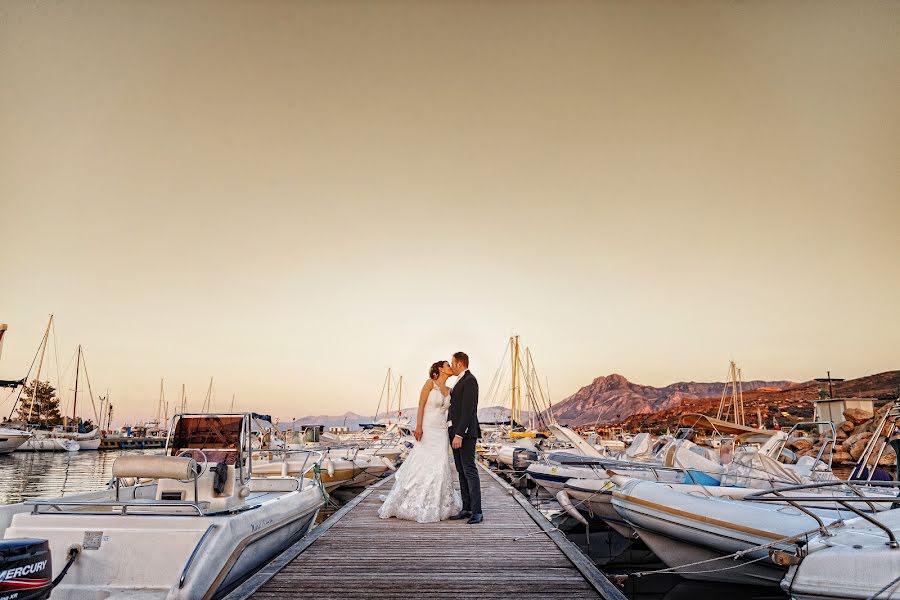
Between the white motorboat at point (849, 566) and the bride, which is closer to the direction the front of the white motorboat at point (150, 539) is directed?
the bride

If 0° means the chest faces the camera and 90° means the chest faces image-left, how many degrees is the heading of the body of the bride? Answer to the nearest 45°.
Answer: approximately 315°

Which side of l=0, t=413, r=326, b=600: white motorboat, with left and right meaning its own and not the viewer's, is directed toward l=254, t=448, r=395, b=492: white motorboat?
front

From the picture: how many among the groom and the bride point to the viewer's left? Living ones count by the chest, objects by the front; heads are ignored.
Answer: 1

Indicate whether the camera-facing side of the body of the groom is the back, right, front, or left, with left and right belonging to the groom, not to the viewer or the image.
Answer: left

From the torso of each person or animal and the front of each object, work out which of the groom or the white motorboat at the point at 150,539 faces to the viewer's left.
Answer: the groom

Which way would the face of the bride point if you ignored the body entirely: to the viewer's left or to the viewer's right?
to the viewer's right

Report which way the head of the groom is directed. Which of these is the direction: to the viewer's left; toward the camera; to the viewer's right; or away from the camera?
to the viewer's left

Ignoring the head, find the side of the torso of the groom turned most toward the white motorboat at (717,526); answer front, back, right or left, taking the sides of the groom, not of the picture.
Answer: back

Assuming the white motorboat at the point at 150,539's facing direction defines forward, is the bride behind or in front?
in front

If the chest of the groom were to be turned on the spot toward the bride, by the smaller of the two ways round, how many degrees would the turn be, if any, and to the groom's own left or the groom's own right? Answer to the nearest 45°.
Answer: approximately 45° to the groom's own right

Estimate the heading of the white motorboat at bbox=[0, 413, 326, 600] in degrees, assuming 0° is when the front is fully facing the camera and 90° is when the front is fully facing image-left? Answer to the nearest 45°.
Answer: approximately 225°

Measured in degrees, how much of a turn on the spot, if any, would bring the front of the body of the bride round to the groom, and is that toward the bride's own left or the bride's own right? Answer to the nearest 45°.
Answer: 0° — they already face them

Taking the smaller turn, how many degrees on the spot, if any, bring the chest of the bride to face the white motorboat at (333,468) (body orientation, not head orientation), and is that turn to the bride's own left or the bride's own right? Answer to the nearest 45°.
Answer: approximately 135° to the bride's own left

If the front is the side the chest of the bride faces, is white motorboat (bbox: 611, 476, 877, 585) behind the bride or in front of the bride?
in front

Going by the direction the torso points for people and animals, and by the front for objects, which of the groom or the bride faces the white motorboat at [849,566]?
the bride

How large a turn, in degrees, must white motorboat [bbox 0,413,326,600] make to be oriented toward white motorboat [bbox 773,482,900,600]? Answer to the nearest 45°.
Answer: approximately 90° to its right

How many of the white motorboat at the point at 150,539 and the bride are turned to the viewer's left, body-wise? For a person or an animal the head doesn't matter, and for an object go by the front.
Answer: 0
